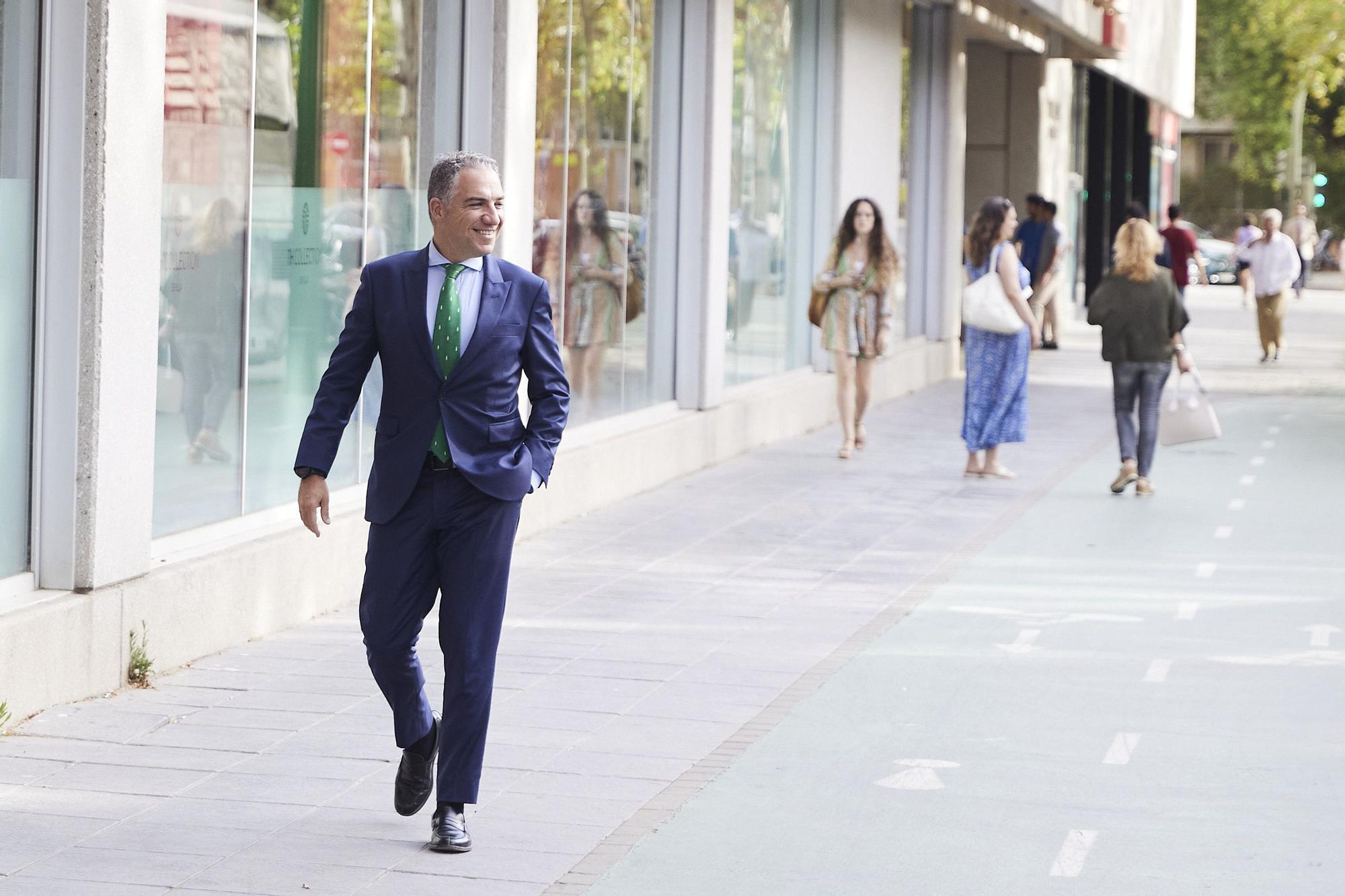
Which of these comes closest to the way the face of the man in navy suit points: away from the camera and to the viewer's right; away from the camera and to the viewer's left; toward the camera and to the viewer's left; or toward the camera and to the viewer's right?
toward the camera and to the viewer's right

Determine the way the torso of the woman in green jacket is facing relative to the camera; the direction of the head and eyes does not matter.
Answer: away from the camera

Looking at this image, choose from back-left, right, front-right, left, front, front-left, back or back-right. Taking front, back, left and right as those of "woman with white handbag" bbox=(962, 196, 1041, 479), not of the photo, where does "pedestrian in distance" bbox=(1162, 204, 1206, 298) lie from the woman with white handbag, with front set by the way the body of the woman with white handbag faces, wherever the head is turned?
left

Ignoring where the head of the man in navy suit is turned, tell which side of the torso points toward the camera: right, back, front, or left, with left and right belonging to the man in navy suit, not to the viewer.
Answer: front

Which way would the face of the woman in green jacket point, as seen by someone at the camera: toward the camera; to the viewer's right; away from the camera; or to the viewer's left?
away from the camera

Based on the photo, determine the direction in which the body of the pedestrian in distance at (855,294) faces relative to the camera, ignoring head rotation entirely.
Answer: toward the camera

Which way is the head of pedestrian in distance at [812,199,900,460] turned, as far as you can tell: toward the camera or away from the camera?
toward the camera

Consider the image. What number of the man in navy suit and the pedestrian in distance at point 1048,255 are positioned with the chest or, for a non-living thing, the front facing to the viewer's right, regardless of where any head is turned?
0

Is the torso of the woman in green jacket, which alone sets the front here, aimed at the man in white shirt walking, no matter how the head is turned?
yes

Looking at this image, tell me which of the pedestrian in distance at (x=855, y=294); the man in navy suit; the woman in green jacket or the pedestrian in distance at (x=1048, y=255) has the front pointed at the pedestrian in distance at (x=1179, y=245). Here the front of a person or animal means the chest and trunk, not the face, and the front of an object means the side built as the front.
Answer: the woman in green jacket

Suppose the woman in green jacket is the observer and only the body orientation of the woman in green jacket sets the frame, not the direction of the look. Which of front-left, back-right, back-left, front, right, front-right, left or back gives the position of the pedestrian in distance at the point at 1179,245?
front

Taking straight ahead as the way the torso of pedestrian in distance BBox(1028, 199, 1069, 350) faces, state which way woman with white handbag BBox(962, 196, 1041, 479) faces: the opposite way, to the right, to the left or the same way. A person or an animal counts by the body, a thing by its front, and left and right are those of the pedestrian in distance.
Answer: the opposite way

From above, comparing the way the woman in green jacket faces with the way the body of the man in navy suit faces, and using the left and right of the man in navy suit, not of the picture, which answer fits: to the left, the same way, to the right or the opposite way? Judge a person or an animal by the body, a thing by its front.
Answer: the opposite way
